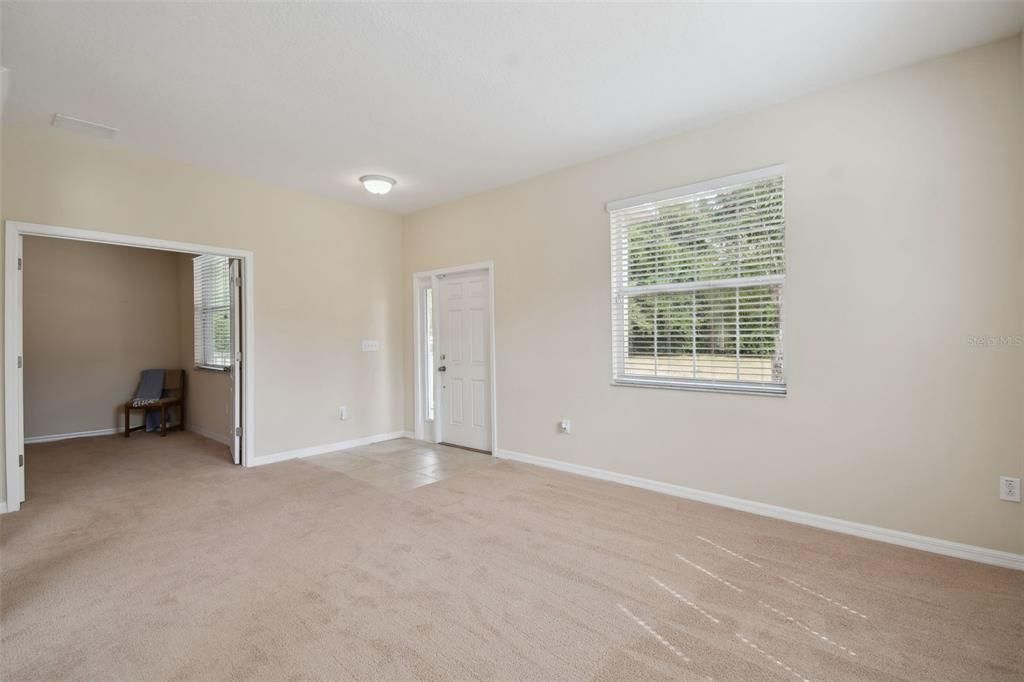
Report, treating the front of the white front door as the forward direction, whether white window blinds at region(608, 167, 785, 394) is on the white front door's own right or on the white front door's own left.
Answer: on the white front door's own left

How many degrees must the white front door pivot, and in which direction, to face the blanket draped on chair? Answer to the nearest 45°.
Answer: approximately 45° to its right

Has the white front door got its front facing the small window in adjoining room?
no

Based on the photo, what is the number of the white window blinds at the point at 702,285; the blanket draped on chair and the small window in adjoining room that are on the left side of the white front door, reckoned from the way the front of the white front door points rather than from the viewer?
1

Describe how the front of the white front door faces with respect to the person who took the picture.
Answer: facing the viewer and to the left of the viewer

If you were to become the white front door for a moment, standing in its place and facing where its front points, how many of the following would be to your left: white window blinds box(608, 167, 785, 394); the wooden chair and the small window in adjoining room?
1

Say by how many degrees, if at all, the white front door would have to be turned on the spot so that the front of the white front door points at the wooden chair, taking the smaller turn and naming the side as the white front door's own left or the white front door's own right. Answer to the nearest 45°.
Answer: approximately 45° to the white front door's own right
